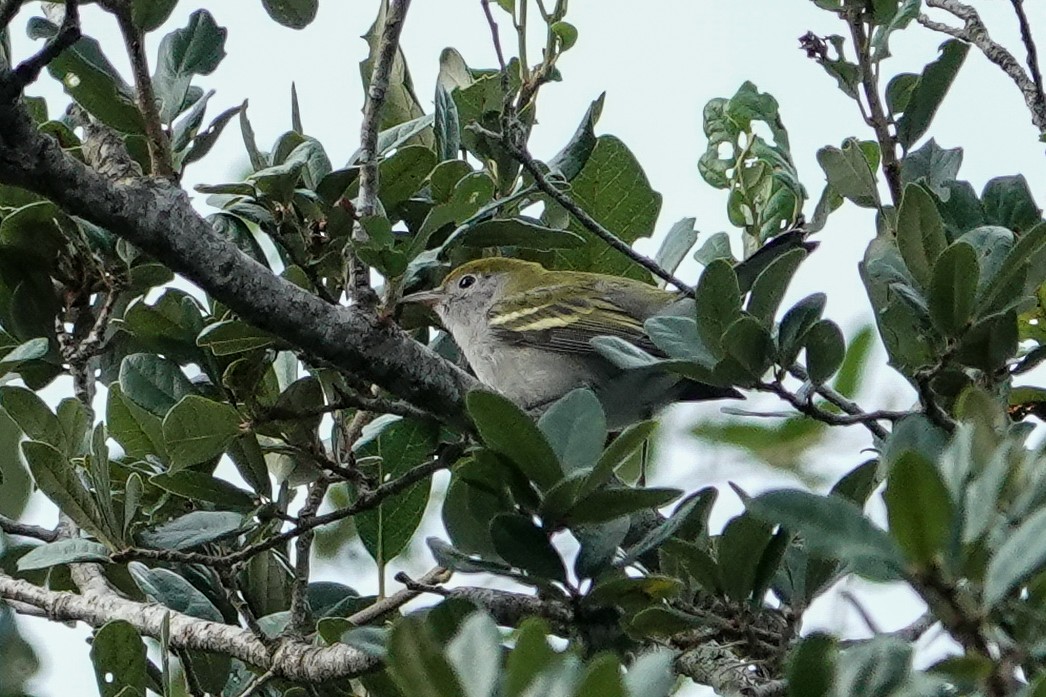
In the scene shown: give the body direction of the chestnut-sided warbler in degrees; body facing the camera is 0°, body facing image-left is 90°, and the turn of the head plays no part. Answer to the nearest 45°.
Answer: approximately 90°
